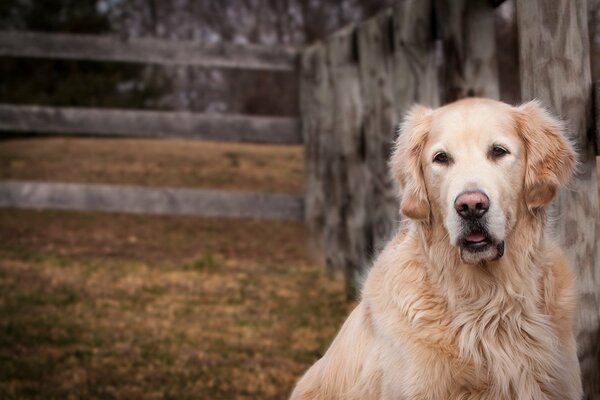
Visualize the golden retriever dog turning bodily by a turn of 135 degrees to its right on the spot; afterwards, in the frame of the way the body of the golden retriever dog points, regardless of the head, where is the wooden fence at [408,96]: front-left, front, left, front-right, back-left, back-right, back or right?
right

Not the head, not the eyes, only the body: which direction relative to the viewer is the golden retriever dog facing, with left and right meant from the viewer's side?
facing the viewer and to the right of the viewer
